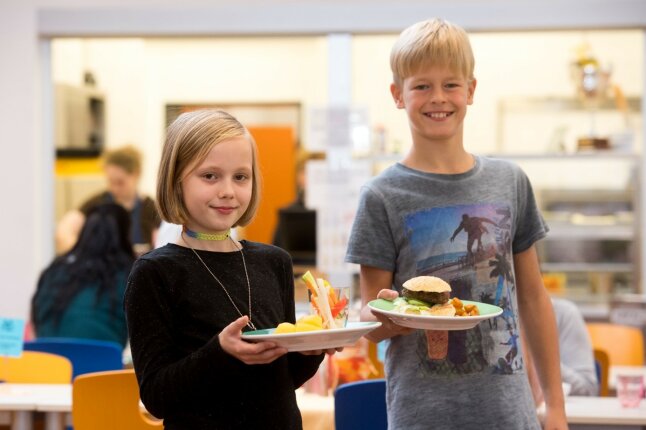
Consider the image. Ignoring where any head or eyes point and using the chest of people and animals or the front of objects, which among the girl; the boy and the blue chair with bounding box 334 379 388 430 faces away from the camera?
the blue chair

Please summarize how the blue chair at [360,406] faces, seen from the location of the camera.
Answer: facing away from the viewer

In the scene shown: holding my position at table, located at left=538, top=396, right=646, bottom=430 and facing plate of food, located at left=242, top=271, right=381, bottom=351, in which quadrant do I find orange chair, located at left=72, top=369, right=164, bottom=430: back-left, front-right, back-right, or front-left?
front-right

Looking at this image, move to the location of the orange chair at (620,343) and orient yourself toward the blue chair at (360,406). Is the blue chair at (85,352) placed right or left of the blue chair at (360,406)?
right

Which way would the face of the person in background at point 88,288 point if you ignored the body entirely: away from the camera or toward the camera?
away from the camera

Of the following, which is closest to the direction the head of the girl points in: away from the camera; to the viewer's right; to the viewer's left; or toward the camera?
toward the camera

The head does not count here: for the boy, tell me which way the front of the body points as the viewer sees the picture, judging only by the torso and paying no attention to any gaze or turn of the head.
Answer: toward the camera

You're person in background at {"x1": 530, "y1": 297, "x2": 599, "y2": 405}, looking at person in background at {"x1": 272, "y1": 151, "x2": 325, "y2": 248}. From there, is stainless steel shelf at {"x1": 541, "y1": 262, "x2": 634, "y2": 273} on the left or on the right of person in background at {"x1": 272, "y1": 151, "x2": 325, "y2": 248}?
right

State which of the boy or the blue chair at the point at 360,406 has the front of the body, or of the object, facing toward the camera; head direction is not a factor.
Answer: the boy

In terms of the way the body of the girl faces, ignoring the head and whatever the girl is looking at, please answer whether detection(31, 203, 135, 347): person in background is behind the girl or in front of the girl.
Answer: behind

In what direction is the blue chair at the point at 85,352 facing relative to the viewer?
away from the camera

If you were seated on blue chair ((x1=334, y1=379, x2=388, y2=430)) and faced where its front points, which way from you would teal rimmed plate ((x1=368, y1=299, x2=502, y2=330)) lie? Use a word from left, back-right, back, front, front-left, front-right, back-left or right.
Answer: back

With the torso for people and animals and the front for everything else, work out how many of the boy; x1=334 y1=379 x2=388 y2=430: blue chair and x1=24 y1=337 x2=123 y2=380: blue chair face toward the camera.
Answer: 1

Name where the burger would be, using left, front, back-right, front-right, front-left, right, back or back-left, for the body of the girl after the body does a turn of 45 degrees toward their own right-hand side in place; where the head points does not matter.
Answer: left

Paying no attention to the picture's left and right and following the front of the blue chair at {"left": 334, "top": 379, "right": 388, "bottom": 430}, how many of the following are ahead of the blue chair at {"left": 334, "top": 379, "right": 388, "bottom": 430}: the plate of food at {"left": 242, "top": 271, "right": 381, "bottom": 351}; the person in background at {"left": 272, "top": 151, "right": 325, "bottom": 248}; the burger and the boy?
1

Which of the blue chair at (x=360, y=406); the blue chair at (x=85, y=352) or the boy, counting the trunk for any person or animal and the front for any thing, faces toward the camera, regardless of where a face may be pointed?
the boy

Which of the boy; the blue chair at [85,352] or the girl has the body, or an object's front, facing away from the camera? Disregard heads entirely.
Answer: the blue chair

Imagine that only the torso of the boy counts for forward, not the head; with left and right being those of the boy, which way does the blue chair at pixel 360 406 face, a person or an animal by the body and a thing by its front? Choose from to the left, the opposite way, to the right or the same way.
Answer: the opposite way

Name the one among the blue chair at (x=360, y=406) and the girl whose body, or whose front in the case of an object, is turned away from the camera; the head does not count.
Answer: the blue chair
